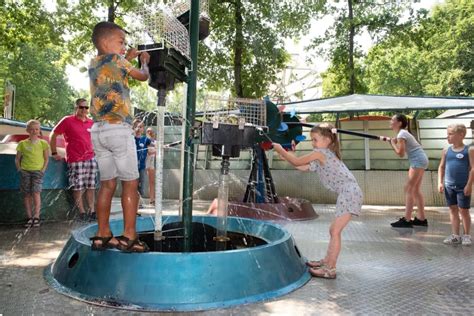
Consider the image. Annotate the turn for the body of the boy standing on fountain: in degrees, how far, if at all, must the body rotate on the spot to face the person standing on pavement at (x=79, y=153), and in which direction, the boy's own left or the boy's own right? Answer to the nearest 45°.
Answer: approximately 45° to the boy's own left

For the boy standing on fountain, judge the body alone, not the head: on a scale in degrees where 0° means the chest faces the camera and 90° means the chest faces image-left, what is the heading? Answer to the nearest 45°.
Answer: approximately 225°

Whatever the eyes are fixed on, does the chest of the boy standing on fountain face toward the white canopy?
yes

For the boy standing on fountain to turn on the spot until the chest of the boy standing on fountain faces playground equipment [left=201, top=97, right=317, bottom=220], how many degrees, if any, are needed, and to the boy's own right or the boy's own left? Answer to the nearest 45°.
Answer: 0° — they already face it

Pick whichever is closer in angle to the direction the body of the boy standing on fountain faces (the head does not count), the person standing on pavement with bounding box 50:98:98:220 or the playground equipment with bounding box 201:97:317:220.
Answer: the playground equipment

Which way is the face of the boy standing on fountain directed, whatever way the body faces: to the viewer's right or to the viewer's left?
to the viewer's right
